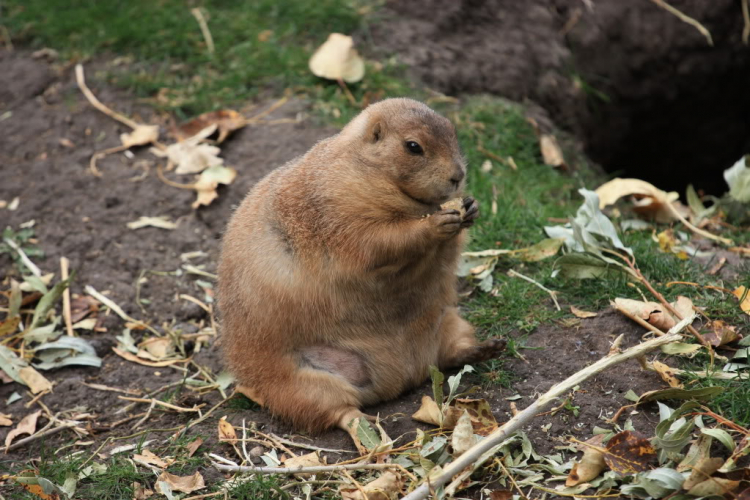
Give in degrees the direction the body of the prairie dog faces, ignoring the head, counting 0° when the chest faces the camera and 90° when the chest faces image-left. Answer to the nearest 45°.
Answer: approximately 315°

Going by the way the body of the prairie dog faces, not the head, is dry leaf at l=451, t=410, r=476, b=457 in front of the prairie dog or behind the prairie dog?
in front

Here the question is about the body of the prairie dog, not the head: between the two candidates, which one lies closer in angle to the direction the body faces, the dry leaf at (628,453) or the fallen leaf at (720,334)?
the dry leaf

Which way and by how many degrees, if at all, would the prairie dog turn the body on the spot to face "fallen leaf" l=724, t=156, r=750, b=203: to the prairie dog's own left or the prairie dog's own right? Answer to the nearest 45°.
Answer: approximately 90° to the prairie dog's own left

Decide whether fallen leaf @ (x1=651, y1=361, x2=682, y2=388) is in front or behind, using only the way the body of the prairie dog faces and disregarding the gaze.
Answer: in front

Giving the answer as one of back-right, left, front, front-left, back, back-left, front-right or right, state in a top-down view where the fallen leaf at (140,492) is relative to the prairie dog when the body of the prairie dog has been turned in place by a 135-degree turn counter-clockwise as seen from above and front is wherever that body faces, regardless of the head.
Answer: back-left

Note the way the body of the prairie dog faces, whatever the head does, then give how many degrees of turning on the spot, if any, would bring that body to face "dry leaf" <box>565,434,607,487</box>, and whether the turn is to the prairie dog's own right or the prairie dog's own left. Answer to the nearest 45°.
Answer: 0° — it already faces it

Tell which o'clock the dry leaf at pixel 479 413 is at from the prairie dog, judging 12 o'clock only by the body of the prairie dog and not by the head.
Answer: The dry leaf is roughly at 12 o'clock from the prairie dog.

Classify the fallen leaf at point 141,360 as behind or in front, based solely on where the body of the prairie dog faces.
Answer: behind
